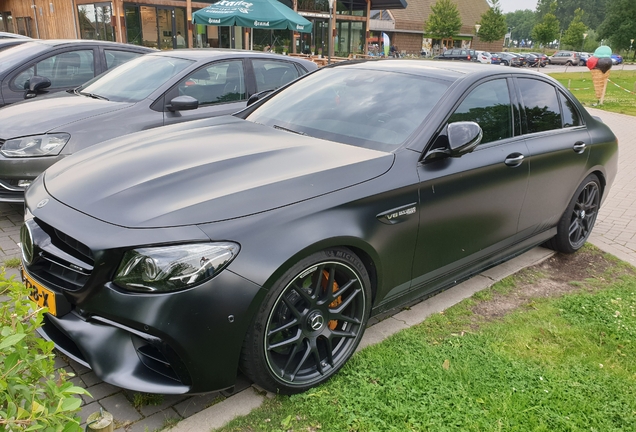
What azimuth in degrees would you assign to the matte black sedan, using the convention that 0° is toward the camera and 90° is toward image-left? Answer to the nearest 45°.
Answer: approximately 45°

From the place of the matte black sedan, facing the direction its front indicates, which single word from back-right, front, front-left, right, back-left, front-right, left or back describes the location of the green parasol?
back-right

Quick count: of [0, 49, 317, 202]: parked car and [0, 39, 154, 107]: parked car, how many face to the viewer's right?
0

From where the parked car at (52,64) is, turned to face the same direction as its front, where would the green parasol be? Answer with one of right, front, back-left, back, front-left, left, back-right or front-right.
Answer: back

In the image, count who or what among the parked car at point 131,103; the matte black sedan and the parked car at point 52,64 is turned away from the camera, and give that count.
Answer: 0

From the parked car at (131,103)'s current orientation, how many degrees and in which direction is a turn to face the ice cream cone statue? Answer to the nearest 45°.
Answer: approximately 180°

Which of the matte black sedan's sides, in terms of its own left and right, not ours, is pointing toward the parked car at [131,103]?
right

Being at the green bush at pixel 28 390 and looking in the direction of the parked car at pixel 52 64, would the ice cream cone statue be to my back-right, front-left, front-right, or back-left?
front-right

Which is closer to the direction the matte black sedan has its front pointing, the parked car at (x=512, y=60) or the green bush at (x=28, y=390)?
the green bush

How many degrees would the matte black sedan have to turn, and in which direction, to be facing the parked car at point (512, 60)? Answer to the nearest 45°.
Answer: approximately 135° to its right

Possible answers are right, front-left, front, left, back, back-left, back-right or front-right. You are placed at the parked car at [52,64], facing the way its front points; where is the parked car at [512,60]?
back

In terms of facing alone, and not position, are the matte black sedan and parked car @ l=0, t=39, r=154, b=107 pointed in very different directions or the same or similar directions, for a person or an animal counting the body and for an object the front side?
same or similar directions

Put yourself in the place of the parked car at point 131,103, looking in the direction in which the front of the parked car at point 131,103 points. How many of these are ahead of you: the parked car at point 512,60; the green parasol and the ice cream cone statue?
0

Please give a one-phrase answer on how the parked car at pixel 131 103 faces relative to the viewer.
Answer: facing the viewer and to the left of the viewer

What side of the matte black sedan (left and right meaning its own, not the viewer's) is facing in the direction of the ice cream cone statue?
back

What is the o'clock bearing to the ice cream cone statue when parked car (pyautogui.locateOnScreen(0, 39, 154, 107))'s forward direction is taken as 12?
The ice cream cone statue is roughly at 7 o'clock from the parked car.

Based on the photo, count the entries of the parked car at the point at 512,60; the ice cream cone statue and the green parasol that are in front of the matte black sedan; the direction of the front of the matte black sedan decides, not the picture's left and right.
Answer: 0

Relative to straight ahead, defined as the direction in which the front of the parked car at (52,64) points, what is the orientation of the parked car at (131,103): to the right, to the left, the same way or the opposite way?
the same way
